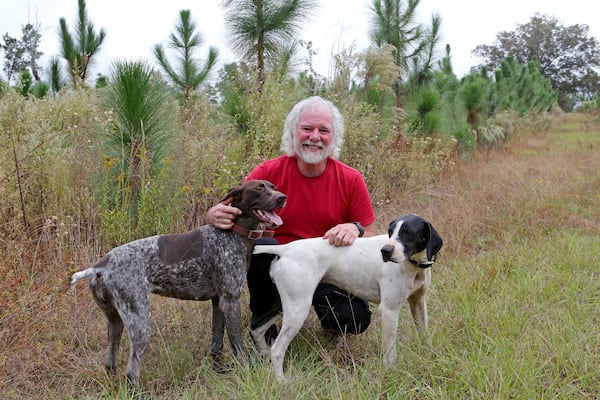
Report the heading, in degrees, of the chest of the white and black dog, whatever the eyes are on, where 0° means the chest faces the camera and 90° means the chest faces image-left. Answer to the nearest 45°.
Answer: approximately 270°

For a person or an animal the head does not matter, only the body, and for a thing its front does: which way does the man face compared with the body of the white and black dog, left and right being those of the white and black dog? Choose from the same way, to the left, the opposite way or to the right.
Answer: to the right

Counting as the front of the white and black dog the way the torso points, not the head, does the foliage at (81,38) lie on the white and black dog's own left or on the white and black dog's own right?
on the white and black dog's own left

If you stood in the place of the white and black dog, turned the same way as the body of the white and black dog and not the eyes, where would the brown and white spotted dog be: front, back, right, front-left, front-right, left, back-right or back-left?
back

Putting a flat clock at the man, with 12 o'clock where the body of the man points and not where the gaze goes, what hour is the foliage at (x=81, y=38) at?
The foliage is roughly at 5 o'clock from the man.

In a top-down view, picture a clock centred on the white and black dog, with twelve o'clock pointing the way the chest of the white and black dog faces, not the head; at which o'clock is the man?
The man is roughly at 8 o'clock from the white and black dog.

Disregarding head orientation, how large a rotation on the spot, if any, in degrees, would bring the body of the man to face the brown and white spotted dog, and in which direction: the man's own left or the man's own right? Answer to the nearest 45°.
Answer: approximately 45° to the man's own right

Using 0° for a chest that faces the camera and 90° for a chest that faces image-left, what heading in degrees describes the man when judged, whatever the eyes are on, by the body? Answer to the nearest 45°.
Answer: approximately 0°
